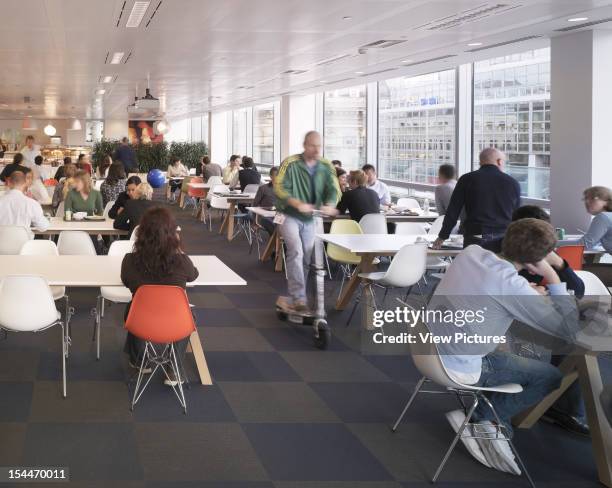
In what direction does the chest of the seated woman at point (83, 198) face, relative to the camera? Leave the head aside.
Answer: toward the camera

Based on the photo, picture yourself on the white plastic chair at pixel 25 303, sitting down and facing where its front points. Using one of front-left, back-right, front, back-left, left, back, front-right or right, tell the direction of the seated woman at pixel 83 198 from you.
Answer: front

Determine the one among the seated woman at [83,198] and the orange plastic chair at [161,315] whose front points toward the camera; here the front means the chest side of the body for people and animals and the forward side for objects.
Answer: the seated woman

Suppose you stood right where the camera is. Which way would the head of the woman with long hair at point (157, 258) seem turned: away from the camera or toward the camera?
away from the camera

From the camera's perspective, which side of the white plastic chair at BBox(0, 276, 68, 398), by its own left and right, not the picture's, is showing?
back

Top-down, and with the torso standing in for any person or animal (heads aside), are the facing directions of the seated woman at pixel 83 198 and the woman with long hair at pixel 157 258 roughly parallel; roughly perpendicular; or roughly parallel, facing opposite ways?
roughly parallel, facing opposite ways

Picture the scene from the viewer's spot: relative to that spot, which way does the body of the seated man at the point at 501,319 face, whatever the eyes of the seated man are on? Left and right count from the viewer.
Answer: facing away from the viewer and to the right of the viewer

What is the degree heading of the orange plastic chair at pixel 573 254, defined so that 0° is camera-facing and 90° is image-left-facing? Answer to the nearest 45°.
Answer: approximately 180°

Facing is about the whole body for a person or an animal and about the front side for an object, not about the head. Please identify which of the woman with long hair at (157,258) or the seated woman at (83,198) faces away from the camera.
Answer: the woman with long hair

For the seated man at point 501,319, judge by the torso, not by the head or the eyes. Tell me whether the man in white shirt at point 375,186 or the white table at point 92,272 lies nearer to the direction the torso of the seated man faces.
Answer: the man in white shirt

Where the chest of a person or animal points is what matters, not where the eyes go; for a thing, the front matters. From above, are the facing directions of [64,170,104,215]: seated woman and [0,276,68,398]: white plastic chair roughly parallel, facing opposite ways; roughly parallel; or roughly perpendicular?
roughly parallel, facing opposite ways

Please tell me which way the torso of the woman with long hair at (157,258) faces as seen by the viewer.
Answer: away from the camera

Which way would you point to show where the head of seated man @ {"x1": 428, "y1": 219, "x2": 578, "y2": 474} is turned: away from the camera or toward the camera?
away from the camera

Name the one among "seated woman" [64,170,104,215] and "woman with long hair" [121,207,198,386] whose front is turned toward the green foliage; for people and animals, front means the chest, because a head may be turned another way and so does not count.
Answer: the woman with long hair

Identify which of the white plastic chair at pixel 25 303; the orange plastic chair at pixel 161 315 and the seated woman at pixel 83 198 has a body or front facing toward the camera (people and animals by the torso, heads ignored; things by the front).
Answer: the seated woman
